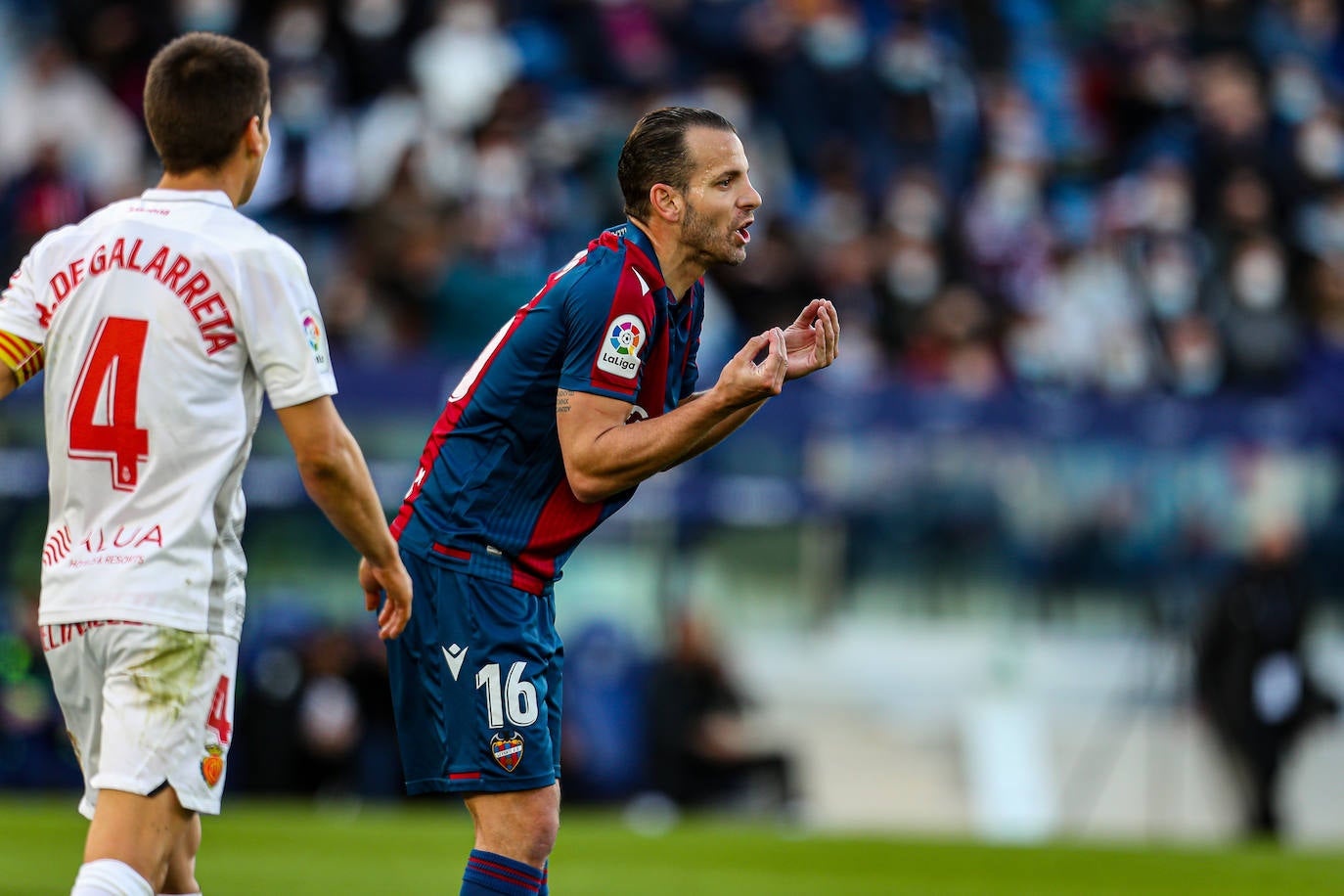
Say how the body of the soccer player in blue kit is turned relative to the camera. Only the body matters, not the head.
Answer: to the viewer's right

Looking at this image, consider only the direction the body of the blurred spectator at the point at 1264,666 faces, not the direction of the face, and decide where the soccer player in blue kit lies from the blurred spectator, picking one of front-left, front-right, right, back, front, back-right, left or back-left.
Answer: front-right

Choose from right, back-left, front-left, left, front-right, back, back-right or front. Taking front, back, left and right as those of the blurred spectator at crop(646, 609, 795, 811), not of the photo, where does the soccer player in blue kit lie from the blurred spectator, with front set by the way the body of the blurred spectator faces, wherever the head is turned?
front-right

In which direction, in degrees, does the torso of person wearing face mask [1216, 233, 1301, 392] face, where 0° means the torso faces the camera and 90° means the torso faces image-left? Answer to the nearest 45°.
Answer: approximately 0°

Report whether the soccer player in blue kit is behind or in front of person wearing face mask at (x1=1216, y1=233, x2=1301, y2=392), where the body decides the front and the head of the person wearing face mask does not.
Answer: in front

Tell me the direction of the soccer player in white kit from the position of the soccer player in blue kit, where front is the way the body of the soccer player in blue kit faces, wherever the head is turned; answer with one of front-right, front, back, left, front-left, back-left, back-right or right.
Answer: back-right

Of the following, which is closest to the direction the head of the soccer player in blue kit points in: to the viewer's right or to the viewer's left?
to the viewer's right

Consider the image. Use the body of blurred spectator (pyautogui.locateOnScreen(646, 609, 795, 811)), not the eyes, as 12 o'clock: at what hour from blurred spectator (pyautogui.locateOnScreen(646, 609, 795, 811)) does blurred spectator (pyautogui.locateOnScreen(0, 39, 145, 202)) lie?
blurred spectator (pyautogui.locateOnScreen(0, 39, 145, 202)) is roughly at 5 o'clock from blurred spectator (pyautogui.locateOnScreen(646, 609, 795, 811)).

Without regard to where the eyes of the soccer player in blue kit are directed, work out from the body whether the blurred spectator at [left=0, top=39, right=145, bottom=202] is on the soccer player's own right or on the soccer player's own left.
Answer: on the soccer player's own left

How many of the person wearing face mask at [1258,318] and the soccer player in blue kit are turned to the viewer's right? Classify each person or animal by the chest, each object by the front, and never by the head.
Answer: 1
